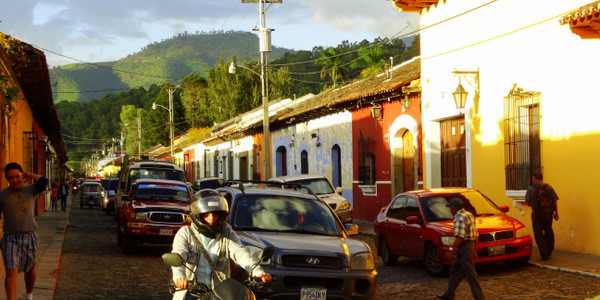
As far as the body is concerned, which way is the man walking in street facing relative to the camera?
to the viewer's left

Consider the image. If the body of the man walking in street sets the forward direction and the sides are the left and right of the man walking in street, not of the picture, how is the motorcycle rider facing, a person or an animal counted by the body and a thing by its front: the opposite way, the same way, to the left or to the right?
to the left

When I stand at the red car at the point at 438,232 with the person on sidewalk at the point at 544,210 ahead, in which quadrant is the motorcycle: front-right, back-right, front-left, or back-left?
back-right

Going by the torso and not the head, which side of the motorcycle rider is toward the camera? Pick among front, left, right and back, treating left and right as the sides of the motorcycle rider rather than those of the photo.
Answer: front

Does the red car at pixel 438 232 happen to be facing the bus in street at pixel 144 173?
no

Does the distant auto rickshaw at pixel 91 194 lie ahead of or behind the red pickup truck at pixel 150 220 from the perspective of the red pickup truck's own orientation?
behind

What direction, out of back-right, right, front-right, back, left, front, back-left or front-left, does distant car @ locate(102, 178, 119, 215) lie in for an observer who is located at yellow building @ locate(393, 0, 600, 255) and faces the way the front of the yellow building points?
right

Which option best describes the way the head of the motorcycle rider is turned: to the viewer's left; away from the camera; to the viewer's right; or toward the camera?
toward the camera

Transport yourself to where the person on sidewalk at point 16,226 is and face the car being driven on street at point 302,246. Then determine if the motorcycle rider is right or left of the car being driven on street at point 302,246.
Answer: right

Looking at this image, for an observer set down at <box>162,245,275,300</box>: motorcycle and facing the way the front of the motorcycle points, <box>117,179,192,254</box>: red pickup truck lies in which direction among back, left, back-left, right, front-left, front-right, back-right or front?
back

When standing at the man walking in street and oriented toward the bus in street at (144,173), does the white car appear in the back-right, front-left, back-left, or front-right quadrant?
front-right

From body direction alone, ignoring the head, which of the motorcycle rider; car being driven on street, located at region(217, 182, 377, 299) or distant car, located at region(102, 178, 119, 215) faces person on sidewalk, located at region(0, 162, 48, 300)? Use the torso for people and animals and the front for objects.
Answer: the distant car

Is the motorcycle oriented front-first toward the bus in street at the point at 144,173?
no

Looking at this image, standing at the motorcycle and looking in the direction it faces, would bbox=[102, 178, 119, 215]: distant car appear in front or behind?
behind

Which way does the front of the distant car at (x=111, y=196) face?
toward the camera

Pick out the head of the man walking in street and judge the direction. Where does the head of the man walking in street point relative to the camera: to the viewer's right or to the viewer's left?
to the viewer's left

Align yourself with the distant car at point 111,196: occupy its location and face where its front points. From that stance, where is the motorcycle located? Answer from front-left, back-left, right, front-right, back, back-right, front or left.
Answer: front

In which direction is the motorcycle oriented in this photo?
toward the camera

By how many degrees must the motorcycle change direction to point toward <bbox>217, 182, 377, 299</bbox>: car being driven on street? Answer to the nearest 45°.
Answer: approximately 180°
